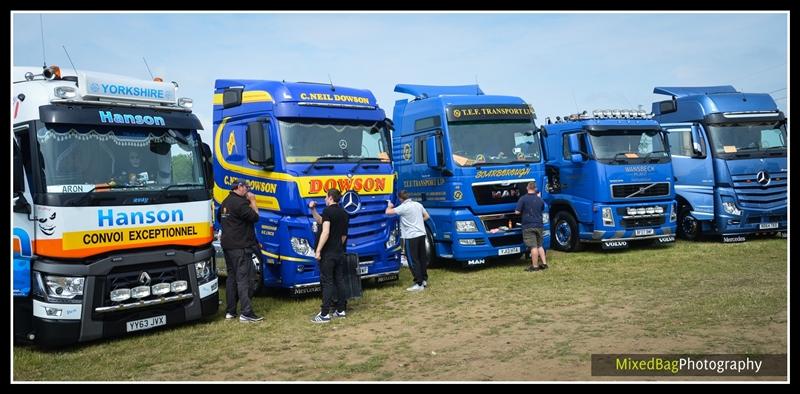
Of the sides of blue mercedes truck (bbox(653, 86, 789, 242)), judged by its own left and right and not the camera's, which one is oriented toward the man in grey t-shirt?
right

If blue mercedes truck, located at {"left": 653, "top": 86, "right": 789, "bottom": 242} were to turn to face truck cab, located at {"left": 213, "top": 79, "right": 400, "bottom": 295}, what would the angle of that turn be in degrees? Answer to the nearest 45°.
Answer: approximately 90° to its right

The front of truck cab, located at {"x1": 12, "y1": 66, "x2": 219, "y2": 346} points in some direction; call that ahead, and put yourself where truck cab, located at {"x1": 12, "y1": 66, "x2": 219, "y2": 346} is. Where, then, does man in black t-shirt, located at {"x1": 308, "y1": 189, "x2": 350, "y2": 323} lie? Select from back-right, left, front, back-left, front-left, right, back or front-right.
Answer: front-left

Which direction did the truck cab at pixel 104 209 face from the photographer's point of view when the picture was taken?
facing the viewer and to the right of the viewer

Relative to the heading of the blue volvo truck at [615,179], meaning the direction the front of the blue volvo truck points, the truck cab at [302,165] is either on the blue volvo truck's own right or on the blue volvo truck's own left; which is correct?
on the blue volvo truck's own right

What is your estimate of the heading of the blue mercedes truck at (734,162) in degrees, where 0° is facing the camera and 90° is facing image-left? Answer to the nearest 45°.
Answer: approximately 315°

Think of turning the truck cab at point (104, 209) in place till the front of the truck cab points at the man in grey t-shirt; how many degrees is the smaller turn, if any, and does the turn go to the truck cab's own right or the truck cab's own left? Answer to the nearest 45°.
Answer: approximately 45° to the truck cab's own left

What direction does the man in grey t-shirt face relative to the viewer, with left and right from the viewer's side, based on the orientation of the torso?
facing away from the viewer and to the left of the viewer
